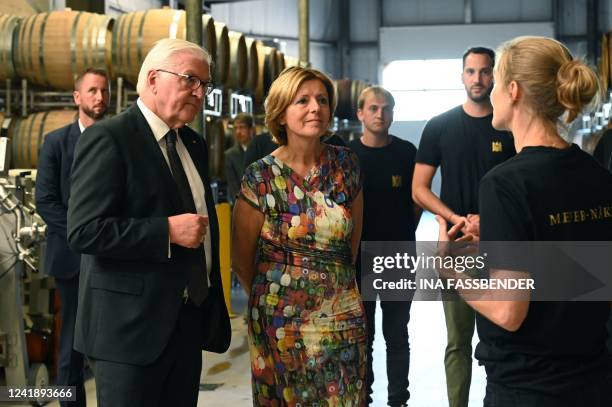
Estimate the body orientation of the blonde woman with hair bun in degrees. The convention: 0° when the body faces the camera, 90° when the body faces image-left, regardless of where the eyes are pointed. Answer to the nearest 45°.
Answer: approximately 135°

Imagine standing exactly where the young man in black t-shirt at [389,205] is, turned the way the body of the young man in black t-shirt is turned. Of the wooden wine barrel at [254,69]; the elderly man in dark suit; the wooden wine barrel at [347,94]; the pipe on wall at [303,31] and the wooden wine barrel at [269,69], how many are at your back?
4

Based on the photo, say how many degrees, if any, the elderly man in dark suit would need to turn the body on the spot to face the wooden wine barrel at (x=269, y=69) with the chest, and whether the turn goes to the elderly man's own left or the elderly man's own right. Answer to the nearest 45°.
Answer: approximately 135° to the elderly man's own left

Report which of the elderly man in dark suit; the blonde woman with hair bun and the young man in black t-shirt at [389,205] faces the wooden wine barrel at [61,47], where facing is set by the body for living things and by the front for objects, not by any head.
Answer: the blonde woman with hair bun

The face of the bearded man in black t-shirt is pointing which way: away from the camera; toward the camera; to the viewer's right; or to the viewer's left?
toward the camera

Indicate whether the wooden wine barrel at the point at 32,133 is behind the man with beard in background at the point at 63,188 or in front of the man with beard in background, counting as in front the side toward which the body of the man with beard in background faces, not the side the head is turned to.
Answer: behind

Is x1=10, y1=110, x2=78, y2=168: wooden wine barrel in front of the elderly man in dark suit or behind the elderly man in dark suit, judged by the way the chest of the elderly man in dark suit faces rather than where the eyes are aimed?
behind

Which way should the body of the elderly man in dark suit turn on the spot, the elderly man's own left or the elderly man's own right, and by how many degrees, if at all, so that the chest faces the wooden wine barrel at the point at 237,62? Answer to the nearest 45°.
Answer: approximately 135° to the elderly man's own left

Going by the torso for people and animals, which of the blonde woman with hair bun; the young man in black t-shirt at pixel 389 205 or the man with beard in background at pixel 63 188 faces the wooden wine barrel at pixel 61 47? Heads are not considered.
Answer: the blonde woman with hair bun

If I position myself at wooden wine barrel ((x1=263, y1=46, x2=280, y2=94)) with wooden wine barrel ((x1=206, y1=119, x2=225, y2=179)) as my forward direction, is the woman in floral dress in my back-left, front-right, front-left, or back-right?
front-left

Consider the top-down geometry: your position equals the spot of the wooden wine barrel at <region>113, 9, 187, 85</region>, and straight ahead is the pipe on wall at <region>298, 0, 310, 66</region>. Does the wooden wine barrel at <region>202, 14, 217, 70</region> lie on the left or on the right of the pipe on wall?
right

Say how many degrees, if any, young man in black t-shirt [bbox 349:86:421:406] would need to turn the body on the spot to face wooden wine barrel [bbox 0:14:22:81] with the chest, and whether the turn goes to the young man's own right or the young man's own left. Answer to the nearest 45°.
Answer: approximately 135° to the young man's own right

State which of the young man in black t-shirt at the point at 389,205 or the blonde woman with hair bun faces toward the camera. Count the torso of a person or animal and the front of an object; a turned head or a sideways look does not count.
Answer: the young man in black t-shirt

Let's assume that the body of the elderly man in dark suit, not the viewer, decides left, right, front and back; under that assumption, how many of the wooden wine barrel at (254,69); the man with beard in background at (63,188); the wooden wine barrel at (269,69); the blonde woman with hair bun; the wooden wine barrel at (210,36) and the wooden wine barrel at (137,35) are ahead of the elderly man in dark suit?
1

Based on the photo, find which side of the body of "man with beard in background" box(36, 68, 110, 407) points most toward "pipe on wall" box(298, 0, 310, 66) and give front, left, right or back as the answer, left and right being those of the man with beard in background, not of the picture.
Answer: left

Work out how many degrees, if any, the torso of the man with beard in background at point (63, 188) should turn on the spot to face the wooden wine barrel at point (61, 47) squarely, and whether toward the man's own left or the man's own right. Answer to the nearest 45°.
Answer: approximately 135° to the man's own left

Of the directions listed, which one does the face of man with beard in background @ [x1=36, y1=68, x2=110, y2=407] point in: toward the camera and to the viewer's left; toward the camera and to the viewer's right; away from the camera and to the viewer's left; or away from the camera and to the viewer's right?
toward the camera and to the viewer's right

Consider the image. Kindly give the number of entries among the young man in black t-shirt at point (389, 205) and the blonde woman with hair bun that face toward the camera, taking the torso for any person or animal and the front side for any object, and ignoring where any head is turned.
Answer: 1

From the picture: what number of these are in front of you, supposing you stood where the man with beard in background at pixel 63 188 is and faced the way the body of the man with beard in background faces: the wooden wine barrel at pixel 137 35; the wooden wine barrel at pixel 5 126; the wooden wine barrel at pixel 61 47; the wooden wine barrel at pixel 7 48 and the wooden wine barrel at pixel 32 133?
0

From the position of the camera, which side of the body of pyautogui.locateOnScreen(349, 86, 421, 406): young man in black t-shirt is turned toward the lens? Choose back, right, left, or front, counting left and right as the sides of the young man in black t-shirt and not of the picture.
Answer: front
